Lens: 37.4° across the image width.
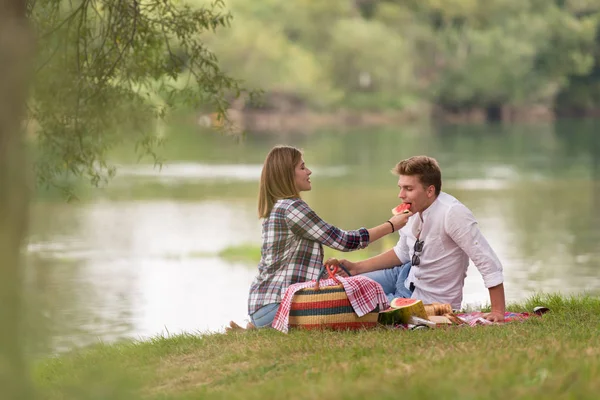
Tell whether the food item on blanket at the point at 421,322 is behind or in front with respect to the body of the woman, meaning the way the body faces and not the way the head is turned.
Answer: in front

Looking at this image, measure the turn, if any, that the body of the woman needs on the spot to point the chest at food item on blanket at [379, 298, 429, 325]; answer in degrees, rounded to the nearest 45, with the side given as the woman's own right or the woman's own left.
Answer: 0° — they already face it

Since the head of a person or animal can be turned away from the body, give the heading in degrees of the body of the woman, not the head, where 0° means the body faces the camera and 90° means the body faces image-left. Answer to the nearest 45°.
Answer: approximately 270°

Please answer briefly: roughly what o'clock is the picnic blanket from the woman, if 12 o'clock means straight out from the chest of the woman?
The picnic blanket is roughly at 12 o'clock from the woman.

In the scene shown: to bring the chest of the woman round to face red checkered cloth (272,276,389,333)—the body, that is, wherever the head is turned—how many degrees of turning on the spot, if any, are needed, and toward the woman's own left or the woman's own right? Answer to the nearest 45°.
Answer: approximately 45° to the woman's own right

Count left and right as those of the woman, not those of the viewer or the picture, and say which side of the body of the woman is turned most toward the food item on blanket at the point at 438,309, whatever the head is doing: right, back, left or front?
front

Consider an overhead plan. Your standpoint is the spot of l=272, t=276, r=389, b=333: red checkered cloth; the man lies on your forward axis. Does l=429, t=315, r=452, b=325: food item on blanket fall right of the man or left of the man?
right

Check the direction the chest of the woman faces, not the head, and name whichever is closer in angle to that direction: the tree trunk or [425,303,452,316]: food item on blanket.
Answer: the food item on blanket

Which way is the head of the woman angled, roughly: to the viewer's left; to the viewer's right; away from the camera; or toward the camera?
to the viewer's right

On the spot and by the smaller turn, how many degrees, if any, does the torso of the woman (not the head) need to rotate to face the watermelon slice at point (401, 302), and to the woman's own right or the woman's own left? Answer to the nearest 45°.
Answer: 0° — they already face it
